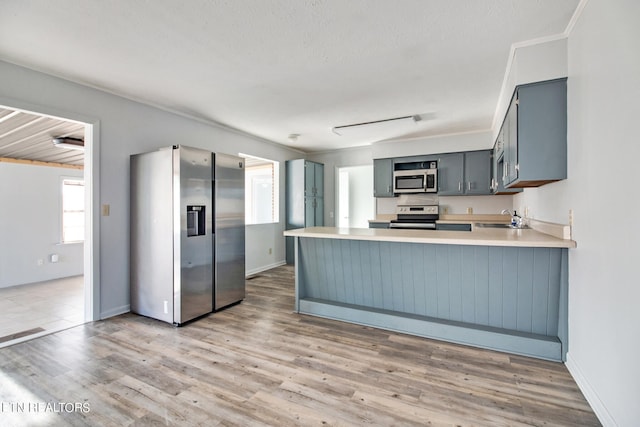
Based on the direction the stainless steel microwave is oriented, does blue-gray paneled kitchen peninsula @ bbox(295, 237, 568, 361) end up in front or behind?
in front

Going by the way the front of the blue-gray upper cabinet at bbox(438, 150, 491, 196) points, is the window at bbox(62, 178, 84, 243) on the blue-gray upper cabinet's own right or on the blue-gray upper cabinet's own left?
on the blue-gray upper cabinet's own right

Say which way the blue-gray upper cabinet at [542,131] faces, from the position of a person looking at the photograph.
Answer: facing to the left of the viewer

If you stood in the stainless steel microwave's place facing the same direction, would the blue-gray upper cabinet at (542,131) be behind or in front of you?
in front

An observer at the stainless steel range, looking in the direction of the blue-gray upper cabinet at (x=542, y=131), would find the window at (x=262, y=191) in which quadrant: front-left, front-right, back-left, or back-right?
back-right

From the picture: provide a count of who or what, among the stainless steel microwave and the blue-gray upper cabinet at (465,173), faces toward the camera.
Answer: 2

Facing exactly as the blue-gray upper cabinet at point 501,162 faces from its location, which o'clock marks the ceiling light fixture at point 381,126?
The ceiling light fixture is roughly at 12 o'clock from the blue-gray upper cabinet.

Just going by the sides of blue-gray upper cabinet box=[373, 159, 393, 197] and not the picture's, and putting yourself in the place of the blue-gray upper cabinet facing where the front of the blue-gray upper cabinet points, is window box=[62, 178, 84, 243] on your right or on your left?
on your right

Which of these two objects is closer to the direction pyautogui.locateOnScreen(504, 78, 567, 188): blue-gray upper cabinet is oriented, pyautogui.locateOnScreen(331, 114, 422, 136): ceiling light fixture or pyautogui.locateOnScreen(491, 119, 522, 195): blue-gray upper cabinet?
the ceiling light fixture

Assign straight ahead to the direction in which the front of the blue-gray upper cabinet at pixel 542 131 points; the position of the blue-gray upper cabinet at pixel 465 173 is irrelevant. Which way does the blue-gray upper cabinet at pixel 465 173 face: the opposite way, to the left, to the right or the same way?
to the left

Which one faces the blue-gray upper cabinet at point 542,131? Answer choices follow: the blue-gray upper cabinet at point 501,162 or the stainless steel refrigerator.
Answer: the stainless steel refrigerator

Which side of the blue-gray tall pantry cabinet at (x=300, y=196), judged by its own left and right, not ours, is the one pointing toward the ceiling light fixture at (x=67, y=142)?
right

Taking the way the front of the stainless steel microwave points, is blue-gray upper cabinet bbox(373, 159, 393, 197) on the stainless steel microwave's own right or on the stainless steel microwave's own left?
on the stainless steel microwave's own right

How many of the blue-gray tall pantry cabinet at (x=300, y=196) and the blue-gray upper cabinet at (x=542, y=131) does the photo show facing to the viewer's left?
1

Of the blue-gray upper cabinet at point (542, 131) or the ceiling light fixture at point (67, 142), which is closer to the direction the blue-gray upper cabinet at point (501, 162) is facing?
the ceiling light fixture
